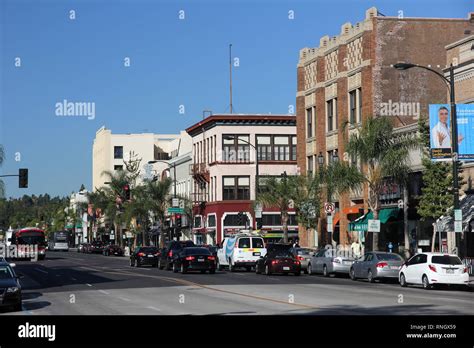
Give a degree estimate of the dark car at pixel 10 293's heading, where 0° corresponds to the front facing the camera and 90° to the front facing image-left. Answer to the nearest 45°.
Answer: approximately 0°

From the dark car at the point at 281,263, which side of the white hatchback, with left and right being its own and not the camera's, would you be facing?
front

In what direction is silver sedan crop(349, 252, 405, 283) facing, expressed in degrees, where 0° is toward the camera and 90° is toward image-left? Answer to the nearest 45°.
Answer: approximately 135°

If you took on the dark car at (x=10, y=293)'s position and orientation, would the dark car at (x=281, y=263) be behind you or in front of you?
behind

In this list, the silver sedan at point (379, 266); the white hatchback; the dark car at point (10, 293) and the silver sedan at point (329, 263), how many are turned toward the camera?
1

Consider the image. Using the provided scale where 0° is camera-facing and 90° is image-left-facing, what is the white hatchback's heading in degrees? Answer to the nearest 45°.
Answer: approximately 135°

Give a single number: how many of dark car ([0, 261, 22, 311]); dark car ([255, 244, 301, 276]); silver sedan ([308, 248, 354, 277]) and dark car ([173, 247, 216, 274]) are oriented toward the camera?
1

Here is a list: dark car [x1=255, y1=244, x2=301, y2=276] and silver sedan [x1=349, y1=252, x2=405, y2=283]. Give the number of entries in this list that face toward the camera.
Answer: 0

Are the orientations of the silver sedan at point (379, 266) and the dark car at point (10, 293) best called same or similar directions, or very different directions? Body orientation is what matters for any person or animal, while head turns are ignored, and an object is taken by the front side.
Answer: very different directions

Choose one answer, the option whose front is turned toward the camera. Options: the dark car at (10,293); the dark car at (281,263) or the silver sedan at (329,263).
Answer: the dark car at (10,293)

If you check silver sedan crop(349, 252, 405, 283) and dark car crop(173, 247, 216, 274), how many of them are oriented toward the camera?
0

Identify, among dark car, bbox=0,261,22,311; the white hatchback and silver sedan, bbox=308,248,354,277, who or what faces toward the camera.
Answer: the dark car

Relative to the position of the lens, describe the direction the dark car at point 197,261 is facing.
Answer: facing away from the viewer and to the left of the viewer
